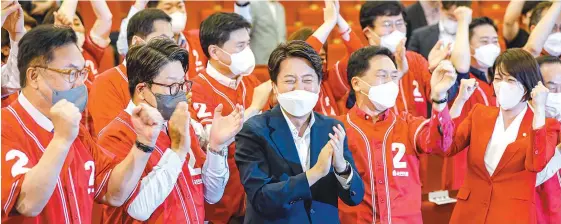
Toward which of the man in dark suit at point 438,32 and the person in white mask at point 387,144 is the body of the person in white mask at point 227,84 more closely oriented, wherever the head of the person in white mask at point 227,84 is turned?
the person in white mask

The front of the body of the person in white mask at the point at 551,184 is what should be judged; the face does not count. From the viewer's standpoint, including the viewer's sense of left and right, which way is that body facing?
facing the viewer and to the left of the viewer

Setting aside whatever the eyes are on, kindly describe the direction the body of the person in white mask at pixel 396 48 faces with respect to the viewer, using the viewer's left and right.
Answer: facing the viewer and to the right of the viewer

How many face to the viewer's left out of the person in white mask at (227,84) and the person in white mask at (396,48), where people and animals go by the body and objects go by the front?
0

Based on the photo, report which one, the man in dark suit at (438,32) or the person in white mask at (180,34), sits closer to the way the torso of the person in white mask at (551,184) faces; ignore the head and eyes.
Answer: the person in white mask

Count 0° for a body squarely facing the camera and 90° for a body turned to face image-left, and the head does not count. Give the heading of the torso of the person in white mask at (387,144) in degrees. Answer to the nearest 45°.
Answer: approximately 0°

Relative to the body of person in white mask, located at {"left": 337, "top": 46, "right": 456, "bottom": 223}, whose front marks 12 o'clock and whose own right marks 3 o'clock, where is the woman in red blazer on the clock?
The woman in red blazer is roughly at 8 o'clock from the person in white mask.

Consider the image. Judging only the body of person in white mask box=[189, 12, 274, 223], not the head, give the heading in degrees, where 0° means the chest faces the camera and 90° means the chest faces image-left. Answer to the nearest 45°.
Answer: approximately 315°

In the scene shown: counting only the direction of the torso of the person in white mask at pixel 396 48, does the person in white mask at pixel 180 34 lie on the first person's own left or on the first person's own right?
on the first person's own right

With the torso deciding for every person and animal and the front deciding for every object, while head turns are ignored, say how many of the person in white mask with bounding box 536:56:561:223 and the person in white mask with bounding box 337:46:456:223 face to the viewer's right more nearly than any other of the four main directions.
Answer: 0
